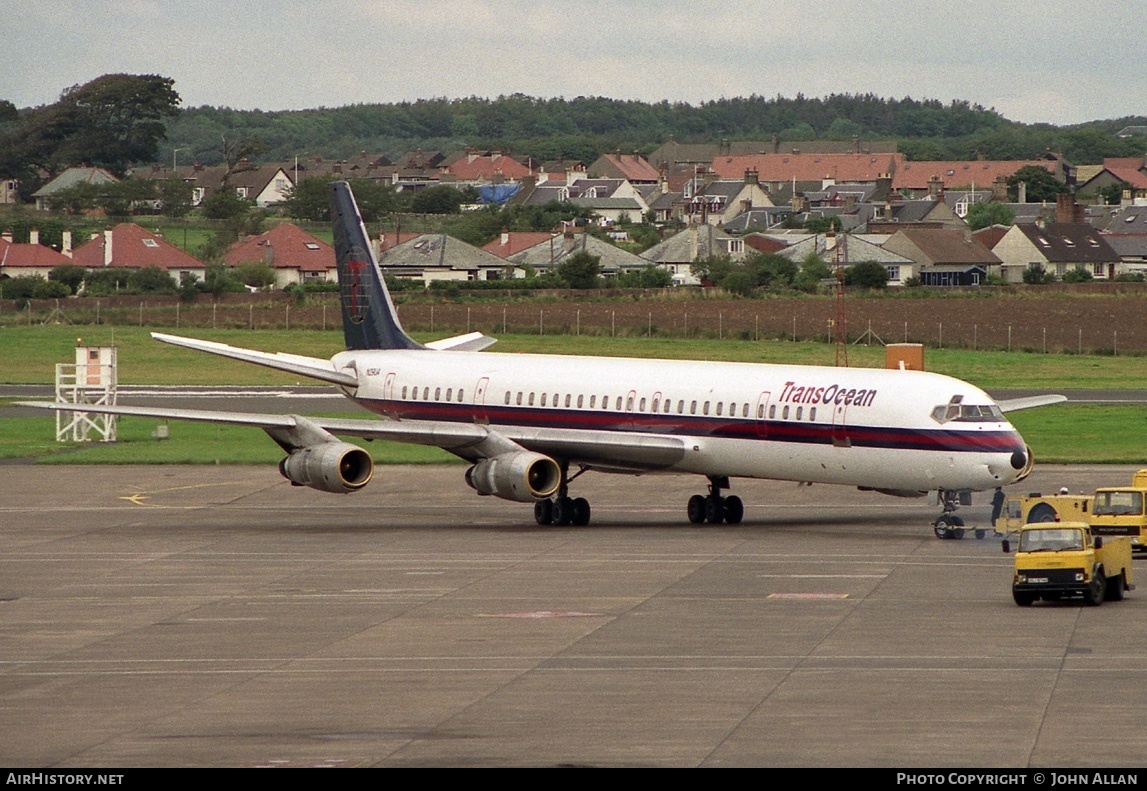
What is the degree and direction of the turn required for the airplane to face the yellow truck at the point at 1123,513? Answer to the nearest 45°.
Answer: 0° — it already faces it

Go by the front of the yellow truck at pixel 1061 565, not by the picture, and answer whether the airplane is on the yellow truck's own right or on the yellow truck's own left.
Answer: on the yellow truck's own right

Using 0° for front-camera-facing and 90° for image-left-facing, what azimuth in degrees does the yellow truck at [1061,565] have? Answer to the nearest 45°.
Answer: approximately 45°

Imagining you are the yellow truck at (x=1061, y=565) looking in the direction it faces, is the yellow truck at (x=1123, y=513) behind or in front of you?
behind

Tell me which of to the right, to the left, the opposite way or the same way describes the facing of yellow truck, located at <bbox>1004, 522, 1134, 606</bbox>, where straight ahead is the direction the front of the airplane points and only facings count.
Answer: to the right

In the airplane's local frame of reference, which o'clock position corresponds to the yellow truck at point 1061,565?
The yellow truck is roughly at 1 o'clock from the airplane.

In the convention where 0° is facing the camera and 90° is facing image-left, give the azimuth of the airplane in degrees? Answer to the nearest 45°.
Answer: approximately 315°
